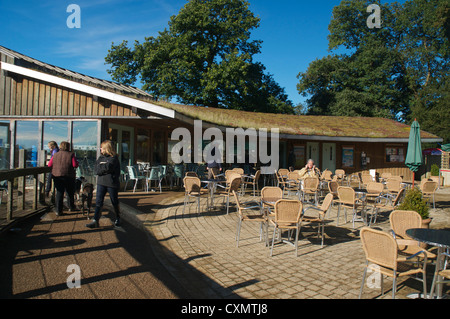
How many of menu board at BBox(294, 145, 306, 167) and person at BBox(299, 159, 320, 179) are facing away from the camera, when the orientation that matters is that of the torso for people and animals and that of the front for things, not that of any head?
0

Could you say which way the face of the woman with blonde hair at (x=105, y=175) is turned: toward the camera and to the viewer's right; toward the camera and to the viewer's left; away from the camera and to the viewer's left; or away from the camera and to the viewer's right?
away from the camera and to the viewer's left

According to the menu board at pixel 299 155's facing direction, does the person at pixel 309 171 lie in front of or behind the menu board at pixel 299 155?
in front

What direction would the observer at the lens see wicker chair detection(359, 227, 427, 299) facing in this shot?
facing away from the viewer and to the right of the viewer

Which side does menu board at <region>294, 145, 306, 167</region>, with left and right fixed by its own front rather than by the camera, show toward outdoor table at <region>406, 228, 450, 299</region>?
front

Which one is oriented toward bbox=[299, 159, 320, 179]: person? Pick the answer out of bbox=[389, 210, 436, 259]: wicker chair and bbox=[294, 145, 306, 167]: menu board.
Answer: the menu board

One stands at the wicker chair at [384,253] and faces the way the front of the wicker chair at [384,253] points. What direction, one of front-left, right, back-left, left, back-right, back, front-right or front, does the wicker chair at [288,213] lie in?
left

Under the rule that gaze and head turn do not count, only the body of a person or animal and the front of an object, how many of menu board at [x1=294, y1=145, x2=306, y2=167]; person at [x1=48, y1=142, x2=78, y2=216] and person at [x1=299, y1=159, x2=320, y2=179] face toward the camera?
2

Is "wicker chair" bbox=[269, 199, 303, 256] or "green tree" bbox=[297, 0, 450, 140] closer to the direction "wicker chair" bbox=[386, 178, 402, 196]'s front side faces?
the wicker chair
